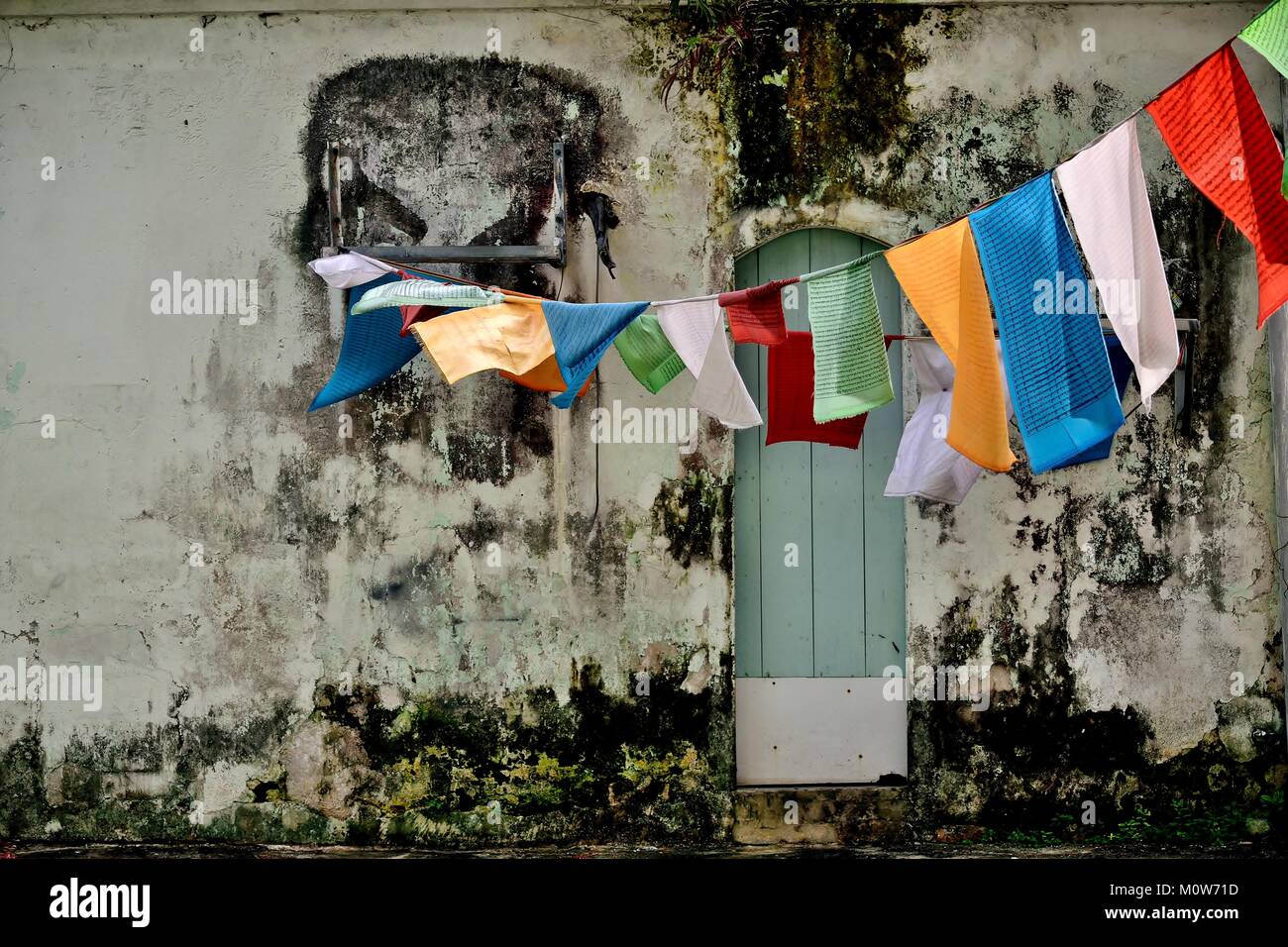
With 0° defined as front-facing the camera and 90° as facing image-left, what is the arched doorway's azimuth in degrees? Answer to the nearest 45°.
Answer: approximately 0°

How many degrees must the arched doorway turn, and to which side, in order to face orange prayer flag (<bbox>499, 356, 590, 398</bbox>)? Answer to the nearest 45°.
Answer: approximately 45° to its right

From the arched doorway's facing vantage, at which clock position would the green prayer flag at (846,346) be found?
The green prayer flag is roughly at 12 o'clock from the arched doorway.
